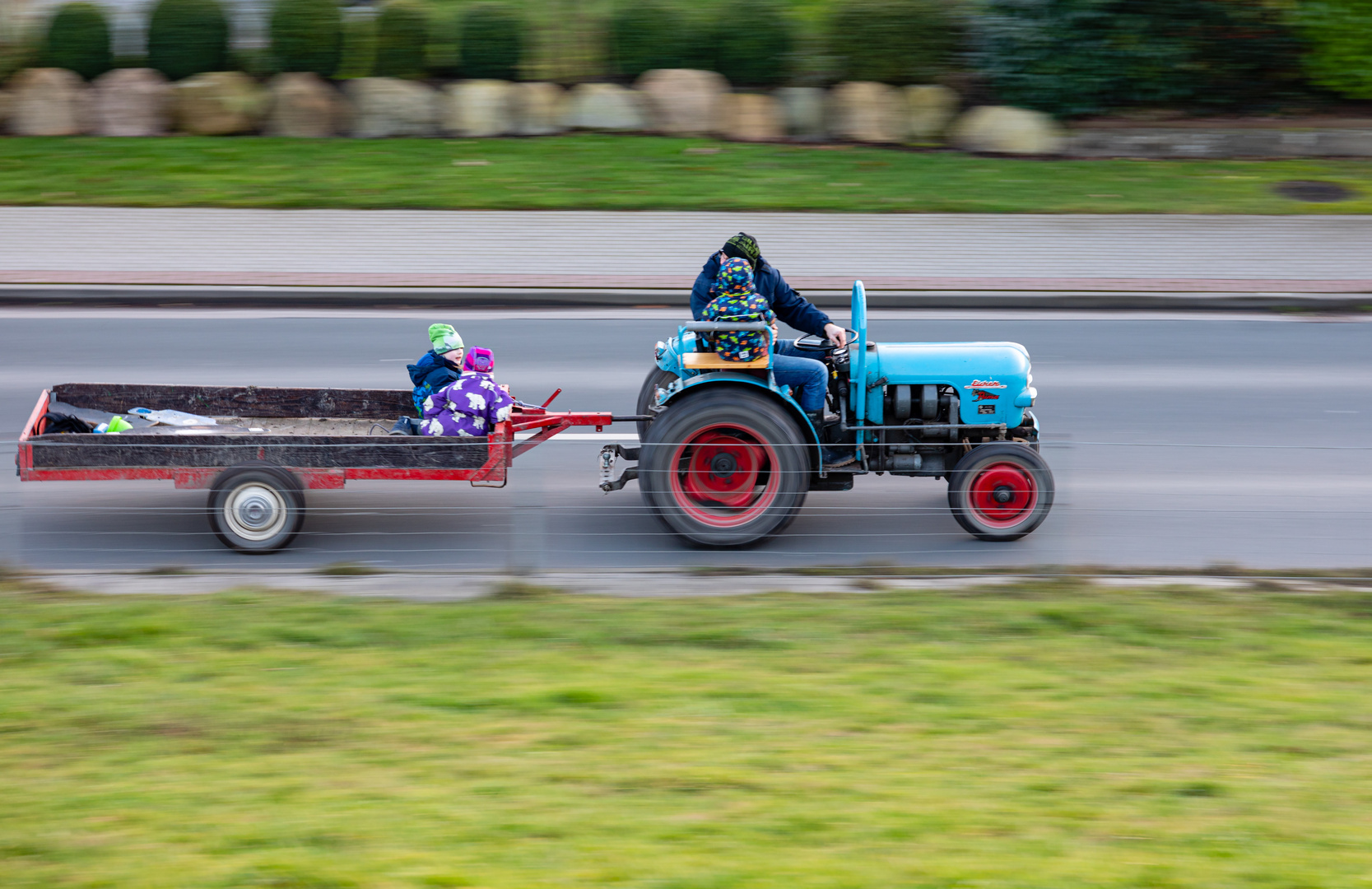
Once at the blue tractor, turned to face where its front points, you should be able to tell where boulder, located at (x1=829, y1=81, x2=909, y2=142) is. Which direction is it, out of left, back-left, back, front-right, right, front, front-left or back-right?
left

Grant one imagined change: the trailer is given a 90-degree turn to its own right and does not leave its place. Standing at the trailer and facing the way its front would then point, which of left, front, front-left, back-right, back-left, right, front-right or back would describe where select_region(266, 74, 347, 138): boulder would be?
back

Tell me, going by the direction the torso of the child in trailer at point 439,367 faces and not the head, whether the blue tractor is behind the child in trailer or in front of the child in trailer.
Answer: in front

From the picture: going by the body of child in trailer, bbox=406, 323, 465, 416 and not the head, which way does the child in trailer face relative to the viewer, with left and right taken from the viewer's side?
facing to the right of the viewer

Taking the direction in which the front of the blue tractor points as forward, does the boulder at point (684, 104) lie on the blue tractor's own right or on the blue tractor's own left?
on the blue tractor's own left

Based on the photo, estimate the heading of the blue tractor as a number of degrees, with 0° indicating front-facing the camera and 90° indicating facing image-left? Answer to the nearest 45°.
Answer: approximately 270°

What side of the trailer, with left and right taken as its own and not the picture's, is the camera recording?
right

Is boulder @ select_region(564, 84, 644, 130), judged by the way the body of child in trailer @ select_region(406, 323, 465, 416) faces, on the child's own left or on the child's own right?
on the child's own left

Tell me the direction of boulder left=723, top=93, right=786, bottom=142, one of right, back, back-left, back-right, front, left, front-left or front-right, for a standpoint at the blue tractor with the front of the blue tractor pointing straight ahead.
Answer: left

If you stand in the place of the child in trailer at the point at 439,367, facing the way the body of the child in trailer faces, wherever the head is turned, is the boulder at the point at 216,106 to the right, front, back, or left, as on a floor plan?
left

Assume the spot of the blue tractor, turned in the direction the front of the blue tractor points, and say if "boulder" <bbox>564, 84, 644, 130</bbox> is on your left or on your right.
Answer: on your left

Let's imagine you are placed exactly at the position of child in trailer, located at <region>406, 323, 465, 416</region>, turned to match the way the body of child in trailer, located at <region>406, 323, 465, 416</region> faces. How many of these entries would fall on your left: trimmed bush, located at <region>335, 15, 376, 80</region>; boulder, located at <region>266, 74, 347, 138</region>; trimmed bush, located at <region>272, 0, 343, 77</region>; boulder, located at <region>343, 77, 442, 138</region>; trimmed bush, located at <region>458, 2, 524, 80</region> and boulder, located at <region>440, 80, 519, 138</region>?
6

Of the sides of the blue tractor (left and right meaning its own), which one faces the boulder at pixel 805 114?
left
